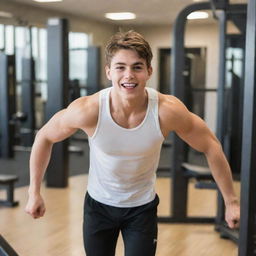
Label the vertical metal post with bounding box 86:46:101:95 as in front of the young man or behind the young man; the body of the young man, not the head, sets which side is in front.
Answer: behind

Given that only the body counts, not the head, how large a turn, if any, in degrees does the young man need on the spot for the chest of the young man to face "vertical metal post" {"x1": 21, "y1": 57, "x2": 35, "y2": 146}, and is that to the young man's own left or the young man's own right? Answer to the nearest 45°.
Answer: approximately 180°

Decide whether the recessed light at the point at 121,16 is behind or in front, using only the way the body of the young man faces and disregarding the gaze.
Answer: behind

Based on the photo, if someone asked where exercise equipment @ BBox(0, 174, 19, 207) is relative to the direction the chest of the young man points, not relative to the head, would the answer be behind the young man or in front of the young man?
behind

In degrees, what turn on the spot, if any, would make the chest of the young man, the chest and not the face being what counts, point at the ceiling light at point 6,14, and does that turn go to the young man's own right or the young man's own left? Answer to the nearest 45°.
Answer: approximately 180°

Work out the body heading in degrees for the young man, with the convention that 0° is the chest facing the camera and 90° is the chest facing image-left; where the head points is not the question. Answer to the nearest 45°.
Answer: approximately 0°

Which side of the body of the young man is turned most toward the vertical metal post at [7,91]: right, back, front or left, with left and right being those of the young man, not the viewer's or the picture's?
back
